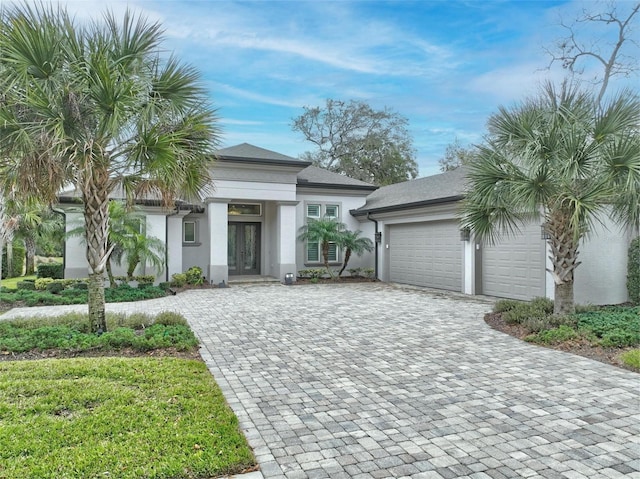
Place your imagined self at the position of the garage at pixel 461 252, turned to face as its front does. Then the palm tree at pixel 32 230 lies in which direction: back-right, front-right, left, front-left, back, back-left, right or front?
front-right

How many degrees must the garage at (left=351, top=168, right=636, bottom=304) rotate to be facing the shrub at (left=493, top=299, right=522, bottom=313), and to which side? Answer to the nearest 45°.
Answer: approximately 45° to its left

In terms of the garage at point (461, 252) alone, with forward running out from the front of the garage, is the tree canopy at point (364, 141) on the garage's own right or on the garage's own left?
on the garage's own right

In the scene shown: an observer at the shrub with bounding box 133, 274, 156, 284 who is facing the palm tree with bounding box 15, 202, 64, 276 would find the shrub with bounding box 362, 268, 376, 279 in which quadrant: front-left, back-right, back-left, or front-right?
back-right

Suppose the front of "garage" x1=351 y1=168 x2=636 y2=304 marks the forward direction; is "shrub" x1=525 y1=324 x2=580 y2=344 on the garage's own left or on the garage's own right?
on the garage's own left

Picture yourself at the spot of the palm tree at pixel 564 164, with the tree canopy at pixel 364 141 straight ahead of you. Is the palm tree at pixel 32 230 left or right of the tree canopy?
left

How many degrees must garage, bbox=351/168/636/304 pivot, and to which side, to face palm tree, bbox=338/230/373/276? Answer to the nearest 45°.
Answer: approximately 90° to its right

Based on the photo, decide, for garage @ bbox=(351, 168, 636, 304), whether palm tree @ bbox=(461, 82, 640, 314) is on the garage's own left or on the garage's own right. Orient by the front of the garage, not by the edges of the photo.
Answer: on the garage's own left

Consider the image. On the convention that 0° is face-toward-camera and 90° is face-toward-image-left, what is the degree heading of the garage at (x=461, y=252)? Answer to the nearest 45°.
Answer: approximately 45°

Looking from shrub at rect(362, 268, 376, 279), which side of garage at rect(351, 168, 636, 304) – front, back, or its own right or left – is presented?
right
